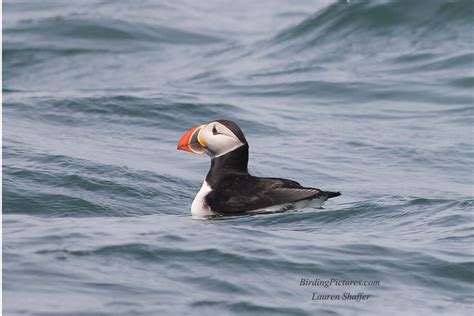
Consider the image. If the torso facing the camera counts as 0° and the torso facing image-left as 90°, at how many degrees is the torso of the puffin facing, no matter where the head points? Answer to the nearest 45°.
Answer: approximately 90°
